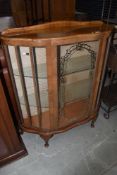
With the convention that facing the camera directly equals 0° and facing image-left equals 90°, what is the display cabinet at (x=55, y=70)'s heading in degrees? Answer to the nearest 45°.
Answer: approximately 315°
